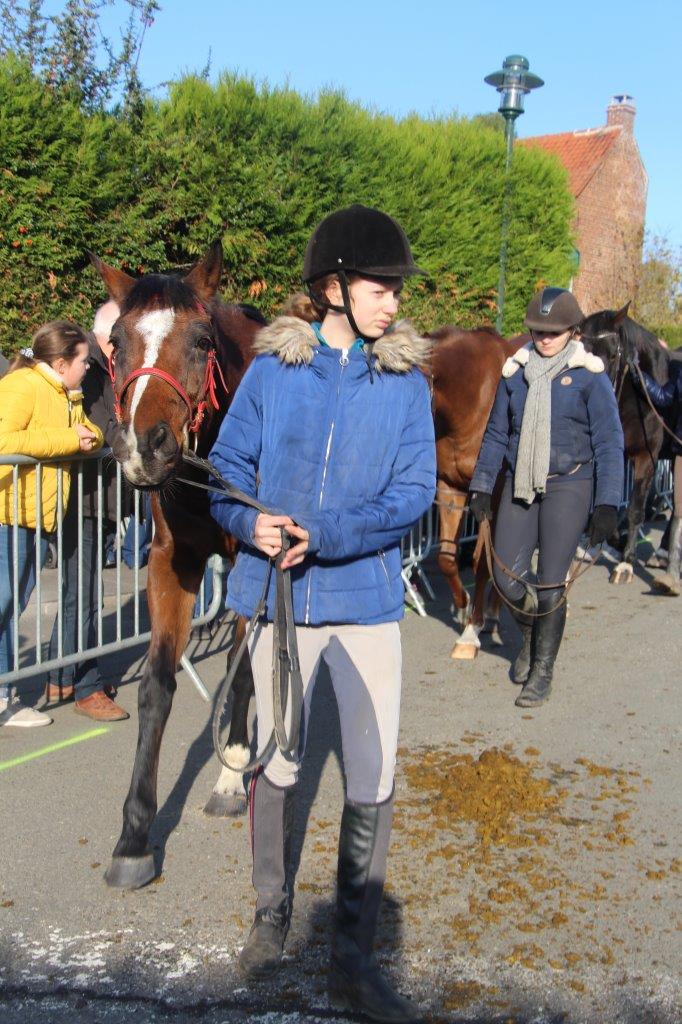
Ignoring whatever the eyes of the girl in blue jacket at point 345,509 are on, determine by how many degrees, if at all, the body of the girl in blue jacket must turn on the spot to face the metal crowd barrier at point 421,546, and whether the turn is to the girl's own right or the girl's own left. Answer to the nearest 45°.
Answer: approximately 180°

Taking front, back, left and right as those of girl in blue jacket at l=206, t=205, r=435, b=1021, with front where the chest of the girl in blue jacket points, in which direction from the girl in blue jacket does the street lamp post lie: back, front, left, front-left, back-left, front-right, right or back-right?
back

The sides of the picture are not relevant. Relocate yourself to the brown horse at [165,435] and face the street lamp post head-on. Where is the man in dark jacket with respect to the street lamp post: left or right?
left

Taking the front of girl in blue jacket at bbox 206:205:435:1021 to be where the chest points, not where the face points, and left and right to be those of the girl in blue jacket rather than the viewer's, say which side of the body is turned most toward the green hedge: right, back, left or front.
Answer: back

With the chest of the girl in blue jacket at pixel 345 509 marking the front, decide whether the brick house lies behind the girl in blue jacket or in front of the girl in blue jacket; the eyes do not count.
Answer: behind

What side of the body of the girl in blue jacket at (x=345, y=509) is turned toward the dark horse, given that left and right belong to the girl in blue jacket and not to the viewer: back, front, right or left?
back

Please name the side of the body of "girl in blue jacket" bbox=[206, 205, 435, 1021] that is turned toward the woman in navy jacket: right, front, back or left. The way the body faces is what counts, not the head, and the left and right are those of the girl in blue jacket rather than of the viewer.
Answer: back

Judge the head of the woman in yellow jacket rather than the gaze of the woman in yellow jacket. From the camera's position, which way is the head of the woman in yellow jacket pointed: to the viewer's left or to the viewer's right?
to the viewer's right

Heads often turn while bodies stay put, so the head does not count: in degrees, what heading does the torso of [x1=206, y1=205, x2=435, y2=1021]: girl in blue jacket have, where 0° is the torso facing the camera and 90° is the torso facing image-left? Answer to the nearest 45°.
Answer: approximately 0°

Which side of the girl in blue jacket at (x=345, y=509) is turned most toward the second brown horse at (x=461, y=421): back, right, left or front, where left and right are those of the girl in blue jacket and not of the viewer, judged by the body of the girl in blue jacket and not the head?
back

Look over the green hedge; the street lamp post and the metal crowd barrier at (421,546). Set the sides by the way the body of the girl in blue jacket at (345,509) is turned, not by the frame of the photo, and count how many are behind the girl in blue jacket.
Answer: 3
